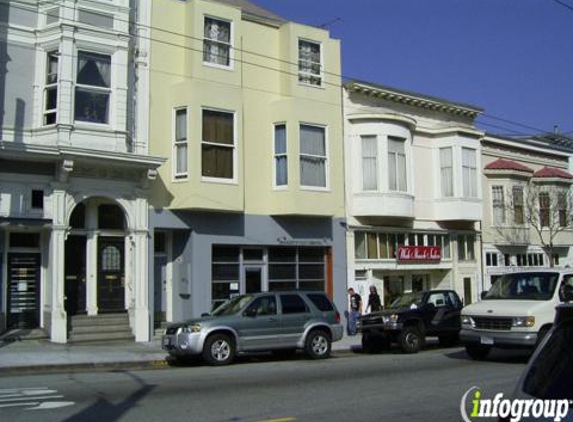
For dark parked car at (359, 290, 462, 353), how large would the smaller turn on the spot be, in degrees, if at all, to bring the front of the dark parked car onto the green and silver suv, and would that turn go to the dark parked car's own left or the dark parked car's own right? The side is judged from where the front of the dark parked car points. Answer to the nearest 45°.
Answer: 0° — it already faces it

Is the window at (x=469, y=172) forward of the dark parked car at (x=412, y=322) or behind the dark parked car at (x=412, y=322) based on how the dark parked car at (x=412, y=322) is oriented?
behind

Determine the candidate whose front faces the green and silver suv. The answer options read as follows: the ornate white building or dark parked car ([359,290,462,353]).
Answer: the dark parked car

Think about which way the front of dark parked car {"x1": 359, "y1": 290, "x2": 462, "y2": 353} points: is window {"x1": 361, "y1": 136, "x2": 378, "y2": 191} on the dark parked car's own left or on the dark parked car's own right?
on the dark parked car's own right

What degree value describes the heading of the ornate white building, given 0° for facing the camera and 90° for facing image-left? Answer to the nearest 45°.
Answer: approximately 45°

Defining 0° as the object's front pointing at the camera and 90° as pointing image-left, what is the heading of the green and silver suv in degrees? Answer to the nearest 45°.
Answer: approximately 45°

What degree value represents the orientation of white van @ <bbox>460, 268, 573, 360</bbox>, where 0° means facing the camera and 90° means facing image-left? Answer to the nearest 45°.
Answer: approximately 45°

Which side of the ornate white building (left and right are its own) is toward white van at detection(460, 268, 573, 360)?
left

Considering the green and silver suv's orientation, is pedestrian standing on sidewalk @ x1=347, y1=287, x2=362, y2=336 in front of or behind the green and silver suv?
behind

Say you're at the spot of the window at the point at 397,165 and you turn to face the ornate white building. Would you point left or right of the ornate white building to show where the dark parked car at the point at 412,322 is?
left

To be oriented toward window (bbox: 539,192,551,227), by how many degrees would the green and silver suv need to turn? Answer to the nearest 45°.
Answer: approximately 180°

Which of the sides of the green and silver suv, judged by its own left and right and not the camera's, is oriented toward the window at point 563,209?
back

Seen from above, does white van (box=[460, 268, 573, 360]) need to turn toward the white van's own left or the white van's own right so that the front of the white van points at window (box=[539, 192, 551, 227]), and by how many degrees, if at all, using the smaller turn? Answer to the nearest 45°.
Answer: approximately 135° to the white van's own right

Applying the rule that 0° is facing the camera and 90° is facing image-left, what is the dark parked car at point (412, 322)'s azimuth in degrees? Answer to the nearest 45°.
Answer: approximately 45°

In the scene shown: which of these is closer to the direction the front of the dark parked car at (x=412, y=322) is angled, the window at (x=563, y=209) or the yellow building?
the yellow building
